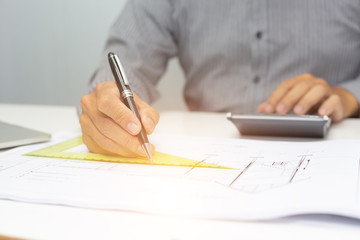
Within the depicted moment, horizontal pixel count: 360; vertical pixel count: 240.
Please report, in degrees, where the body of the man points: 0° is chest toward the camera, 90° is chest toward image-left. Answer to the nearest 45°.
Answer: approximately 0°

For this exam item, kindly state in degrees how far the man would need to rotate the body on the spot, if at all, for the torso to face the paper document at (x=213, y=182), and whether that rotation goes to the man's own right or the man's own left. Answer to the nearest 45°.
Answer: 0° — they already face it
